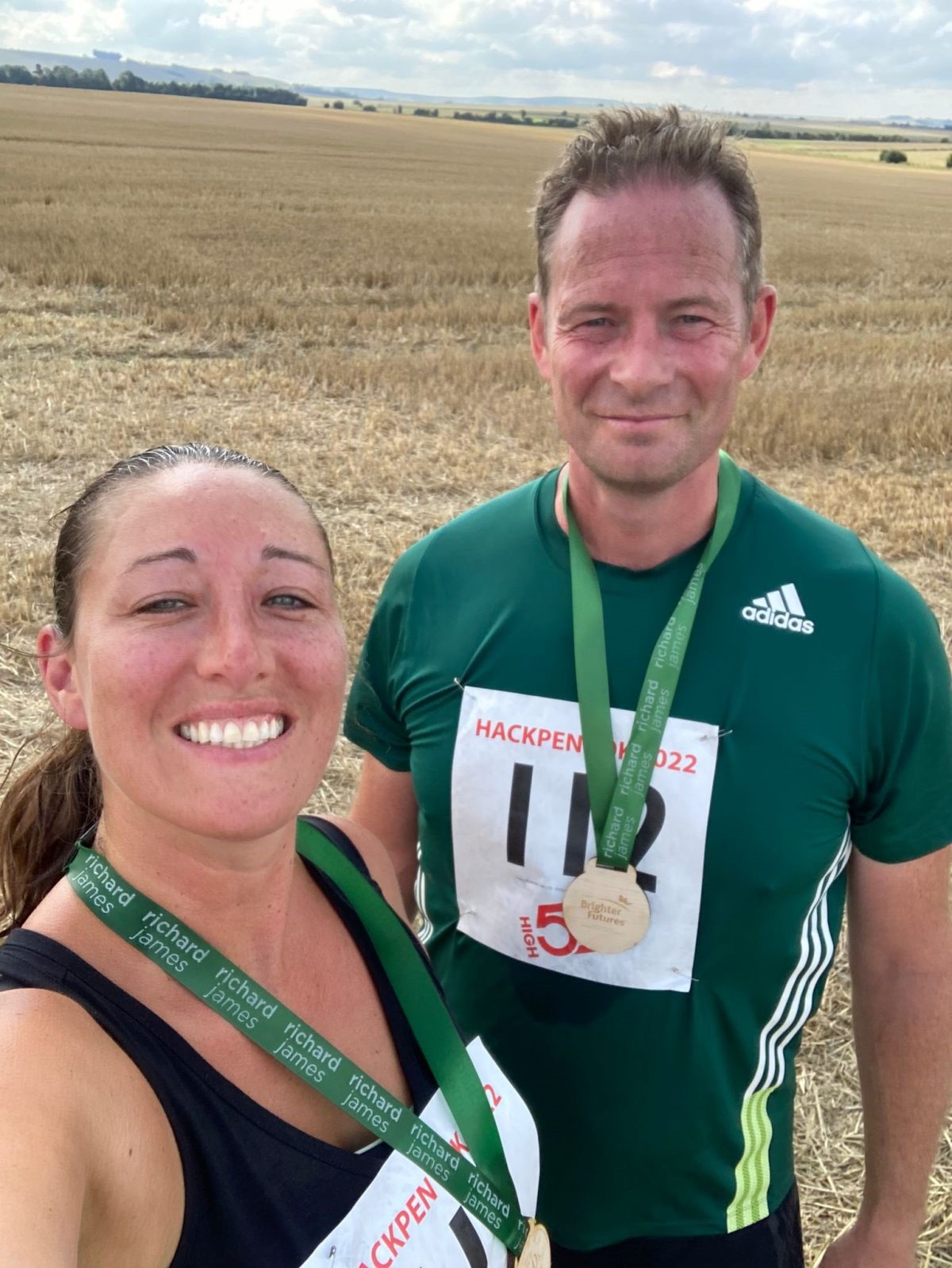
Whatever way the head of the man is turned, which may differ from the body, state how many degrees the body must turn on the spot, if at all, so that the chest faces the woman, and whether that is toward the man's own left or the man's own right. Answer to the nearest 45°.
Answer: approximately 45° to the man's own right

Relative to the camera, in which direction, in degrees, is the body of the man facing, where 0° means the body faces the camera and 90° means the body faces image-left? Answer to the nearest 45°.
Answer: approximately 0°

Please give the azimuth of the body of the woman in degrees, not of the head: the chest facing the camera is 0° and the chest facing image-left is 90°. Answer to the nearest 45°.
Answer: approximately 315°
